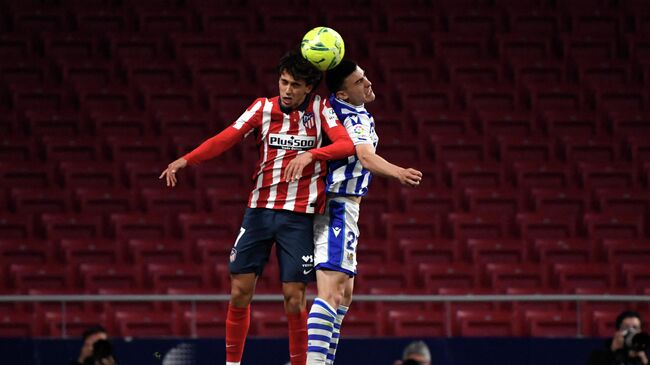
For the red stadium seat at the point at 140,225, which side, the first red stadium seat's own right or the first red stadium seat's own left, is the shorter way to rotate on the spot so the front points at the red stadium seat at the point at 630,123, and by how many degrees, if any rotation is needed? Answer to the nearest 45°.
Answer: approximately 90° to the first red stadium seat's own left

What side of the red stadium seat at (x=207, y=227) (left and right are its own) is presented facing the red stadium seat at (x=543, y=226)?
left

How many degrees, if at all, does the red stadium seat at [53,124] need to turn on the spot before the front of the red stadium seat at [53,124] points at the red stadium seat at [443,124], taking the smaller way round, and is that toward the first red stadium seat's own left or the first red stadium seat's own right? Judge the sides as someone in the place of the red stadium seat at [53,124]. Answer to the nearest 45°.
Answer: approximately 90° to the first red stadium seat's own left

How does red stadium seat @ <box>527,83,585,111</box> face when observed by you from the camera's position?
facing the viewer

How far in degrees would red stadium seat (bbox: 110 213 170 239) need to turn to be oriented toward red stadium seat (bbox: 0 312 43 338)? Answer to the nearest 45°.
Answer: approximately 45° to its right

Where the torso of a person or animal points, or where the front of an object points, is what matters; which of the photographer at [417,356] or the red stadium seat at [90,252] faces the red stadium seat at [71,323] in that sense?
the red stadium seat at [90,252]

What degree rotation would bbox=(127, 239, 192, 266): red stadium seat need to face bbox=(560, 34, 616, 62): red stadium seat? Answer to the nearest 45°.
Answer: approximately 90° to its left

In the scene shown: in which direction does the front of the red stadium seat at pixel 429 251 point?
toward the camera

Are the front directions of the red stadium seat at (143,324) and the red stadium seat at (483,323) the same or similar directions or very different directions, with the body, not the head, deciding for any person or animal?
same or similar directions

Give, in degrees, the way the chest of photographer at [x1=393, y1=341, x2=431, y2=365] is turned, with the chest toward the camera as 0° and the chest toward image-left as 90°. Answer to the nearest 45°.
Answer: approximately 0°

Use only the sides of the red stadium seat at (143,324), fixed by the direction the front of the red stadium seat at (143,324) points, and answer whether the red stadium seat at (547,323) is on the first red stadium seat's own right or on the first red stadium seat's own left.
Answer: on the first red stadium seat's own left

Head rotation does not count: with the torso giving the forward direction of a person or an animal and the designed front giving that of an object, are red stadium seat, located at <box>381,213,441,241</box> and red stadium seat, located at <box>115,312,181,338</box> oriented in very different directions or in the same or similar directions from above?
same or similar directions

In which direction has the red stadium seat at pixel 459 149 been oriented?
toward the camera

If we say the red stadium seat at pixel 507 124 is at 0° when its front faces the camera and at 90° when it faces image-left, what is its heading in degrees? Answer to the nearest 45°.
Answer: approximately 0°
